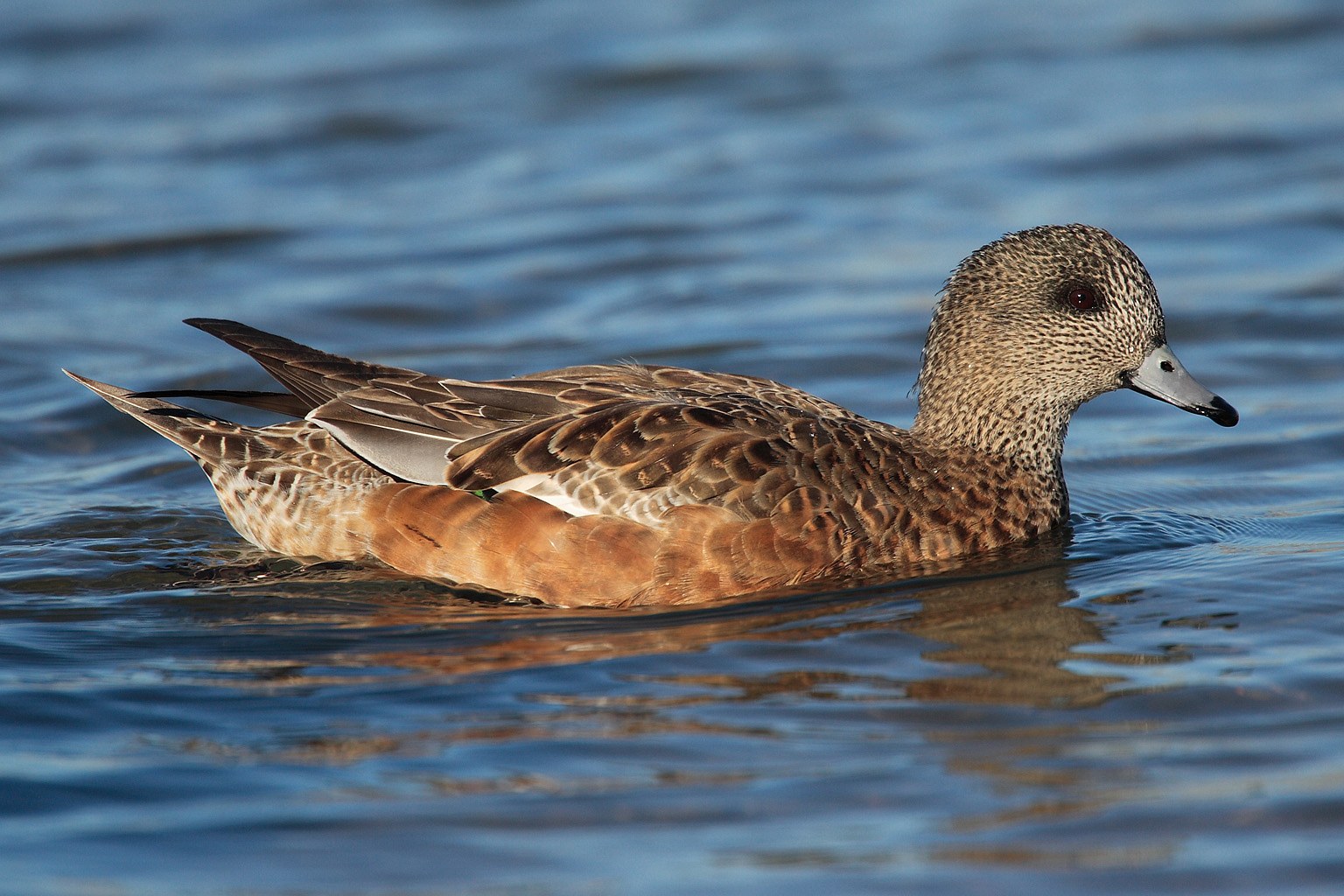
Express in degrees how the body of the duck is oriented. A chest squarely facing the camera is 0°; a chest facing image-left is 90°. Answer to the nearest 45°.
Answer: approximately 270°
